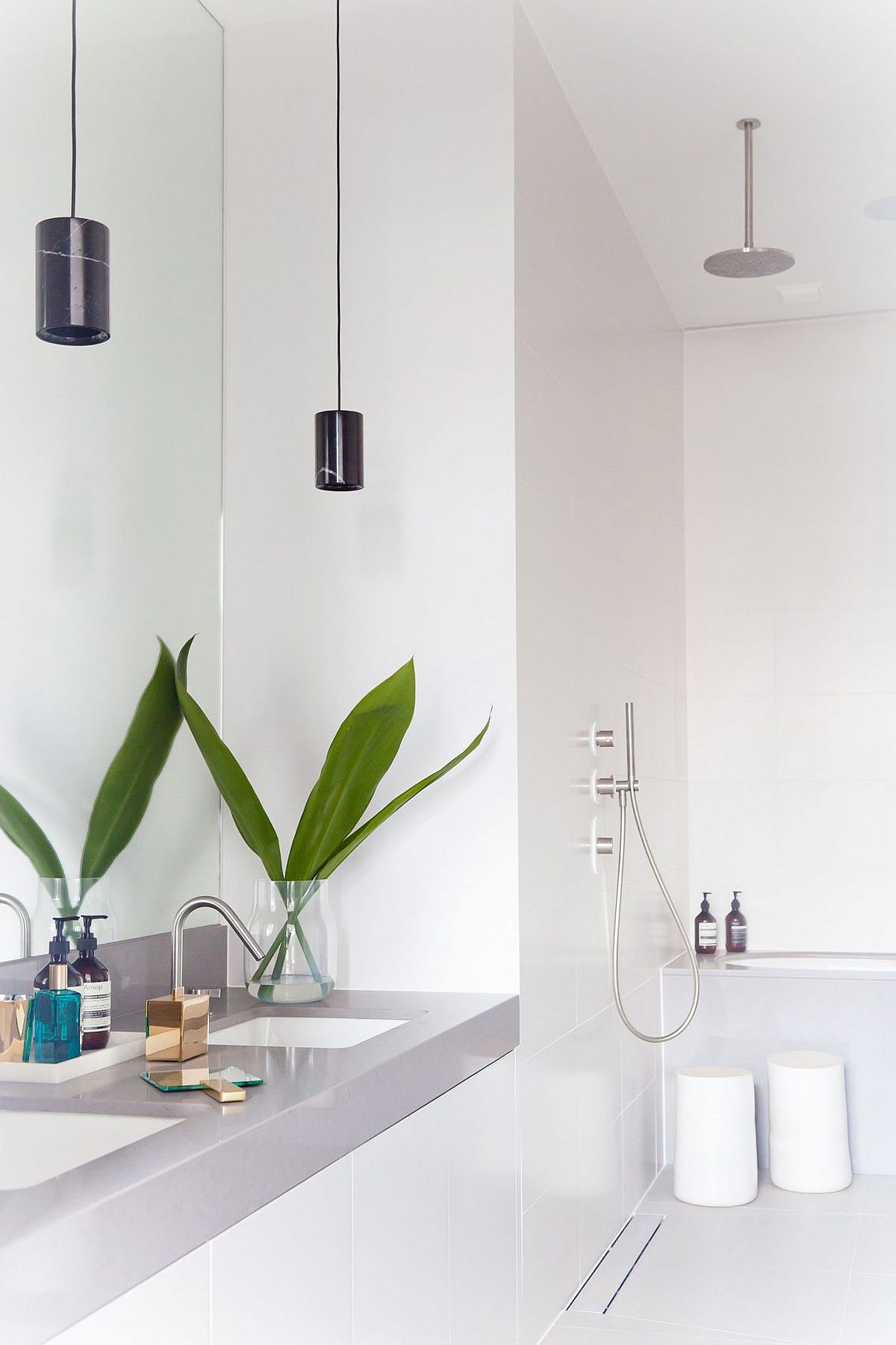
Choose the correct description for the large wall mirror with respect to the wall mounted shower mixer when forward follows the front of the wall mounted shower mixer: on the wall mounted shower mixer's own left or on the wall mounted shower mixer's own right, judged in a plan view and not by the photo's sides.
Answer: on the wall mounted shower mixer's own right

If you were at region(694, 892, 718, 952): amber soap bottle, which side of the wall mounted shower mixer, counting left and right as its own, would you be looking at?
left

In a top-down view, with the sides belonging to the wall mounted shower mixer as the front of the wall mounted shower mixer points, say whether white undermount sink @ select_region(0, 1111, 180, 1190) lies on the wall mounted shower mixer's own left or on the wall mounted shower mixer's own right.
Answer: on the wall mounted shower mixer's own right

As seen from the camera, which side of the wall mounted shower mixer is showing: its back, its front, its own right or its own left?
right

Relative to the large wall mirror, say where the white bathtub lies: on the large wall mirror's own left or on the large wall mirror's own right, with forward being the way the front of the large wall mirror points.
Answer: on the large wall mirror's own left
